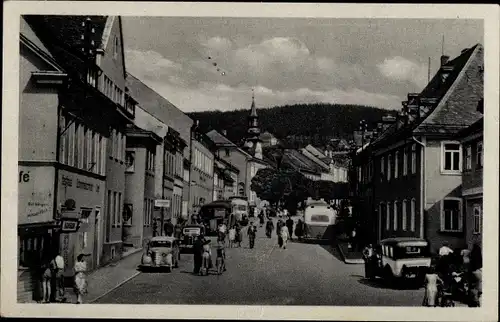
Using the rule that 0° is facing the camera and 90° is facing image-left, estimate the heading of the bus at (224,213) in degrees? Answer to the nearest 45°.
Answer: approximately 315°

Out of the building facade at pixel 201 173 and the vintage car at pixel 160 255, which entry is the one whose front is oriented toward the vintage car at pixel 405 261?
the building facade

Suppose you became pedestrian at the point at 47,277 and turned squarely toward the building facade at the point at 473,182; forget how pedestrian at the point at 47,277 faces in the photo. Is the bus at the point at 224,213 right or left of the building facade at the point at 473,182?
left

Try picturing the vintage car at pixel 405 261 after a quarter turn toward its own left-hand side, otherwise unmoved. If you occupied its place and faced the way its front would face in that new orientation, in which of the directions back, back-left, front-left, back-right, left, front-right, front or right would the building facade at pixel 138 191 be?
front-right

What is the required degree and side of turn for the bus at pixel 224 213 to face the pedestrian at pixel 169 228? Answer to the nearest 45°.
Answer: approximately 90° to its right

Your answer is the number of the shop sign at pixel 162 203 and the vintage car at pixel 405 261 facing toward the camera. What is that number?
1

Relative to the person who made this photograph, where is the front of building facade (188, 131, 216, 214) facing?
facing the viewer and to the right of the viewer

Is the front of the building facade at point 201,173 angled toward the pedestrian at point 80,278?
no

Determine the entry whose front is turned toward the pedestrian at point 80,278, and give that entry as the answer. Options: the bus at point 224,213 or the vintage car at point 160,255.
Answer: the vintage car

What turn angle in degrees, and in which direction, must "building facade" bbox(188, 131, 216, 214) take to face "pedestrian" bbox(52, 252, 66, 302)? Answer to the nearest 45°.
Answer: approximately 90° to its right

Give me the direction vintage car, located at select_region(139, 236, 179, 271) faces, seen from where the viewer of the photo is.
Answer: facing the viewer and to the left of the viewer

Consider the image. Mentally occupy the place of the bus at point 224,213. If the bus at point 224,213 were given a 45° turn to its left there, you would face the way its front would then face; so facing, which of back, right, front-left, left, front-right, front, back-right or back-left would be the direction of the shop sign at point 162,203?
back-right

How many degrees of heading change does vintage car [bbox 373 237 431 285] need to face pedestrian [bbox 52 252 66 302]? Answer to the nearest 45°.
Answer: approximately 45° to its left

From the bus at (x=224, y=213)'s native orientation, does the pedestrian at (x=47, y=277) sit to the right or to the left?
on its right

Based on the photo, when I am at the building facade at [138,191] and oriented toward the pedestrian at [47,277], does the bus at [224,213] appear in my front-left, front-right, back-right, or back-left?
back-left

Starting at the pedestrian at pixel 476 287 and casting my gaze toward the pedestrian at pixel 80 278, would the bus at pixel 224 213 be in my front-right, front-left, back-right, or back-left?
front-right
